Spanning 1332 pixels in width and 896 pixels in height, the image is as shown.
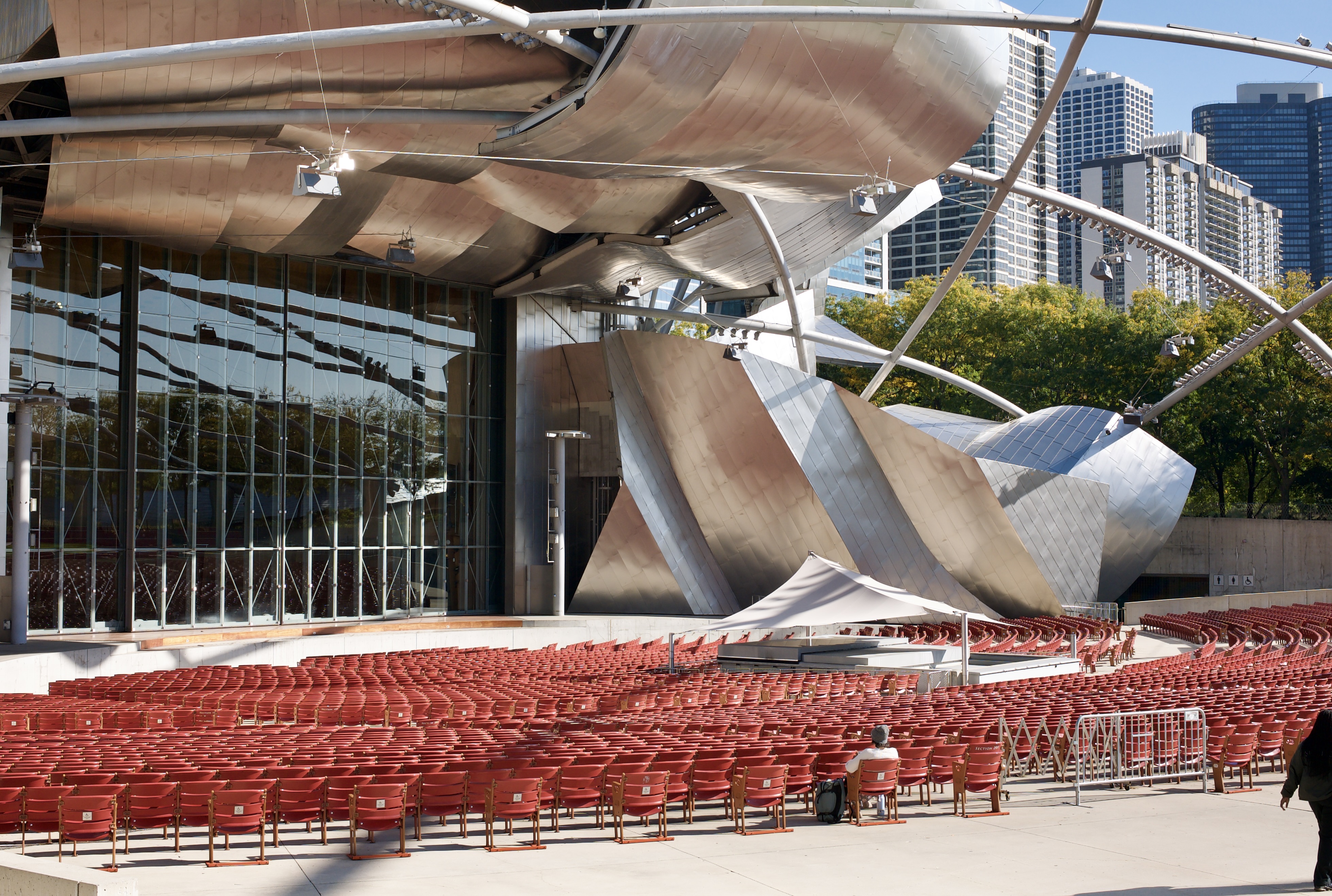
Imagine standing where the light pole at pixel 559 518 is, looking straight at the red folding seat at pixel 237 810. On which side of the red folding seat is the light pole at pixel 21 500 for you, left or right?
right

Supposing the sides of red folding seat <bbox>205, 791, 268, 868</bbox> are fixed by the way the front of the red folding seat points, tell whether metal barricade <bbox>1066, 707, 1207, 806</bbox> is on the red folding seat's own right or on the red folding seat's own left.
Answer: on the red folding seat's own right

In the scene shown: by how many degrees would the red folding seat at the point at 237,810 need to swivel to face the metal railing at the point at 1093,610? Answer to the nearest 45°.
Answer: approximately 45° to its right

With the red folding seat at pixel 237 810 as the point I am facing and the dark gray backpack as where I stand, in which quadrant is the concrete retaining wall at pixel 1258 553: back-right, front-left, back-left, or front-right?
back-right

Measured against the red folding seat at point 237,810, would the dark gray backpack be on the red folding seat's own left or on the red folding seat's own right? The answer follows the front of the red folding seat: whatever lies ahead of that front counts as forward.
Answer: on the red folding seat's own right

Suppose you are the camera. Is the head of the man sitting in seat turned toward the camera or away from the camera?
away from the camera

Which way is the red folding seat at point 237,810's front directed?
away from the camera

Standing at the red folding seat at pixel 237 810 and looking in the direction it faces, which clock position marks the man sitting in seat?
The man sitting in seat is roughly at 3 o'clock from the red folding seat.
